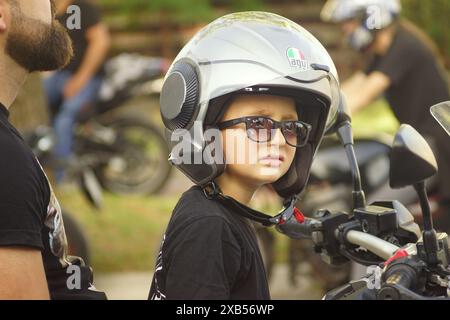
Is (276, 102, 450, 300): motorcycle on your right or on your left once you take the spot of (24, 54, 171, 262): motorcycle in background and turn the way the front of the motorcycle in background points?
on your left

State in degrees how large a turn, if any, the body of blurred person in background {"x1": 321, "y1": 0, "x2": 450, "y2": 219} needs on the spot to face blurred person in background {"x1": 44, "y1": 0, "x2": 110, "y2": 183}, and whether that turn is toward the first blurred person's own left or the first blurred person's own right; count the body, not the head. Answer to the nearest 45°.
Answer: approximately 45° to the first blurred person's own right

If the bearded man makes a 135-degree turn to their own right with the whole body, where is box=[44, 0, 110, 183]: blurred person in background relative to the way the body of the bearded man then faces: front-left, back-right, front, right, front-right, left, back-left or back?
back-right

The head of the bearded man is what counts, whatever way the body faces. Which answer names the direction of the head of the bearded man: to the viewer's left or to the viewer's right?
to the viewer's right

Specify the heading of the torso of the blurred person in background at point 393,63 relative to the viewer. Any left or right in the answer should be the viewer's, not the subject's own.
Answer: facing to the left of the viewer

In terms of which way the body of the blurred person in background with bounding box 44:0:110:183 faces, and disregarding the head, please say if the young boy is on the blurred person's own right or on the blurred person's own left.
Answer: on the blurred person's own left

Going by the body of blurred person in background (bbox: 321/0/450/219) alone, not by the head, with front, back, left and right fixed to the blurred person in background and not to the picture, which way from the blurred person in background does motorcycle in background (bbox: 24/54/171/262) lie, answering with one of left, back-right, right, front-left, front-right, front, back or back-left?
front-right

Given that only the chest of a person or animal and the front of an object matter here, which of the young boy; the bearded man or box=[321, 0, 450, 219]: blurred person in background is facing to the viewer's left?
the blurred person in background

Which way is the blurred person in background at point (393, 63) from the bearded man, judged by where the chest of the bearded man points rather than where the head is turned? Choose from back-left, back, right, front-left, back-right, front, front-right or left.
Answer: front-left

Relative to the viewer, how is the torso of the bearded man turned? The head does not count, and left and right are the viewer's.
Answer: facing to the right of the viewer
